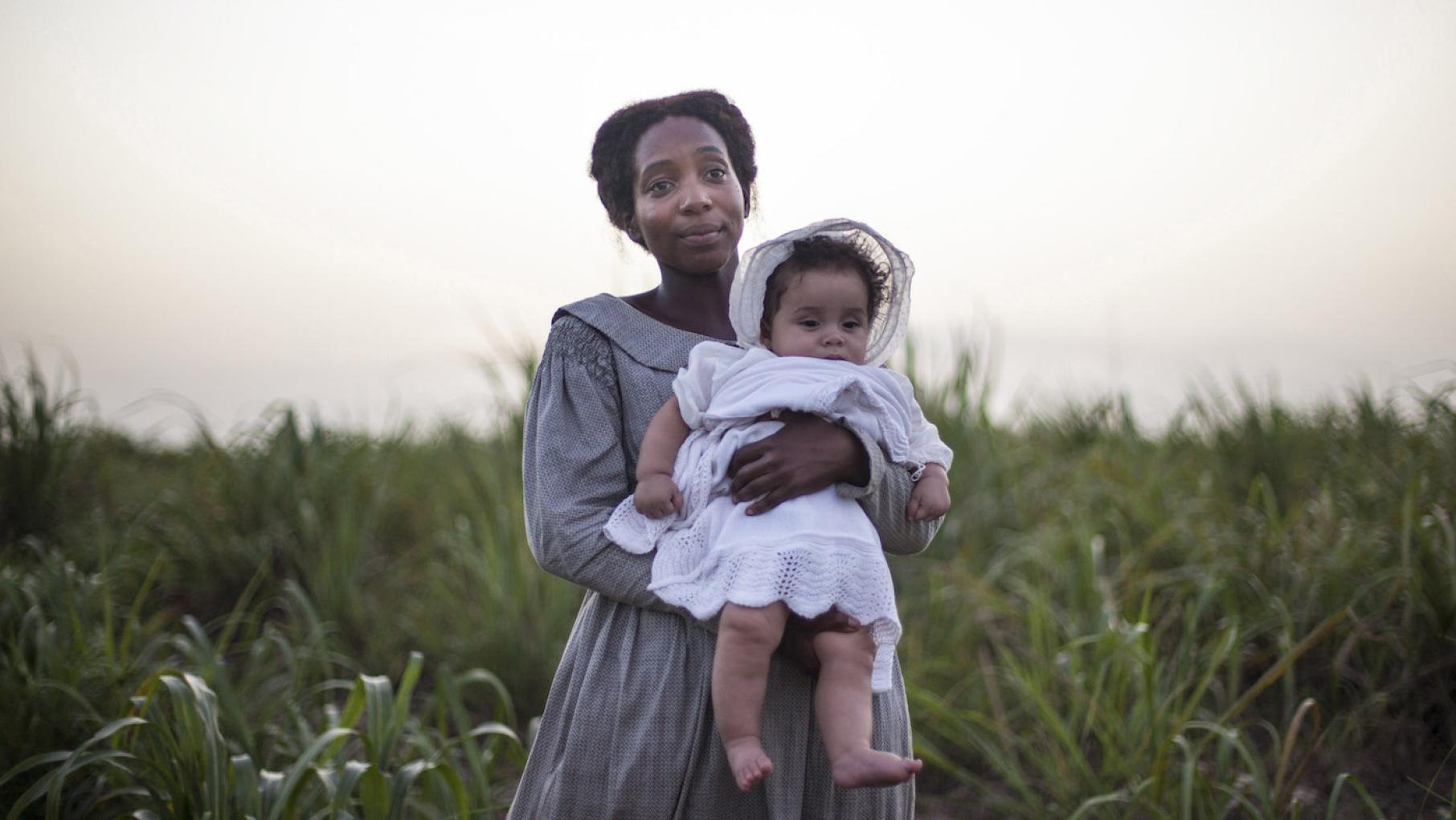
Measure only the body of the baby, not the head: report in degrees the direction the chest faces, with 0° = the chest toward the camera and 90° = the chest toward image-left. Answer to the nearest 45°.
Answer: approximately 0°

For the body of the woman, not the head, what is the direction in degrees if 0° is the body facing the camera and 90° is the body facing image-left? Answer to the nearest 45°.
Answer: approximately 315°
